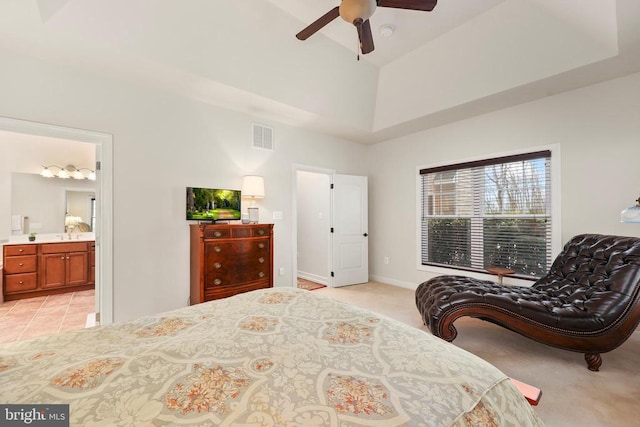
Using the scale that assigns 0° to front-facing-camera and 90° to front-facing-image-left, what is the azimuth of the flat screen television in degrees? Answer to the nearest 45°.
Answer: approximately 315°

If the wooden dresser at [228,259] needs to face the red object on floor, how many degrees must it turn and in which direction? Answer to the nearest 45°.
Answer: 0° — it already faces it

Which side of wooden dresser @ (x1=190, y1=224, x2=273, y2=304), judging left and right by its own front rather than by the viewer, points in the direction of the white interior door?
left

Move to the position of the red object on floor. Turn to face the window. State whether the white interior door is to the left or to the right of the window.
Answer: left

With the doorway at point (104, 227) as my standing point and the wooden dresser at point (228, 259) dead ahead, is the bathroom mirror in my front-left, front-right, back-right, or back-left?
back-left

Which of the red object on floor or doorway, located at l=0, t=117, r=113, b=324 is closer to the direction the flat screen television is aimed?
the red object on floor

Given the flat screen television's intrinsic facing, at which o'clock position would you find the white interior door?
The white interior door is roughly at 10 o'clock from the flat screen television.
